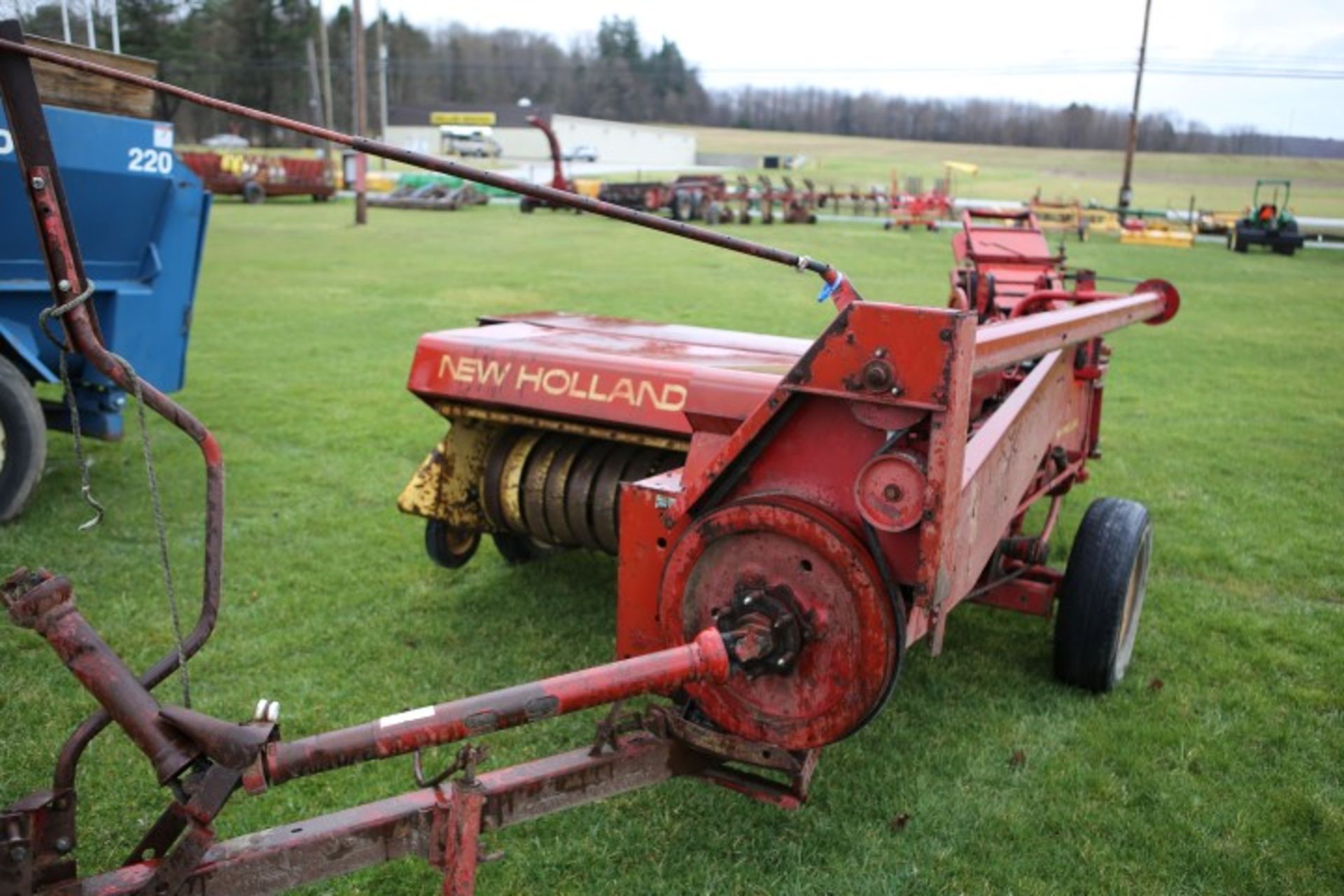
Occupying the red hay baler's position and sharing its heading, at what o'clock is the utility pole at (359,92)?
The utility pole is roughly at 4 o'clock from the red hay baler.

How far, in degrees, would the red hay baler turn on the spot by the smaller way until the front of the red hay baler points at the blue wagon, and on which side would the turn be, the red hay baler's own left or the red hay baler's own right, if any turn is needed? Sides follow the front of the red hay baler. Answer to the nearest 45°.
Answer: approximately 90° to the red hay baler's own right

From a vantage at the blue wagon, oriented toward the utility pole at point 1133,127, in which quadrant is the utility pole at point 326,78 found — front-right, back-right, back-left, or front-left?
front-left

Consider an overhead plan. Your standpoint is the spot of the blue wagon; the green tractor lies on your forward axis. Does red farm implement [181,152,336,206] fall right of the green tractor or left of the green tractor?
left

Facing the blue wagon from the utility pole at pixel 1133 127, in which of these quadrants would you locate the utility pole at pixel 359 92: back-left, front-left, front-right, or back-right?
front-right

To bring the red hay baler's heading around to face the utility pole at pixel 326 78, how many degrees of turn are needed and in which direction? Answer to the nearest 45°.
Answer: approximately 135° to its right

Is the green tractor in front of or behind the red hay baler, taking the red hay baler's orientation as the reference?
behind

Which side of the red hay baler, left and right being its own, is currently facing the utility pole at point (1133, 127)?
back

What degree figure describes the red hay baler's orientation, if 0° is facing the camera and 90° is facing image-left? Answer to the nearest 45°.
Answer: approximately 45°
